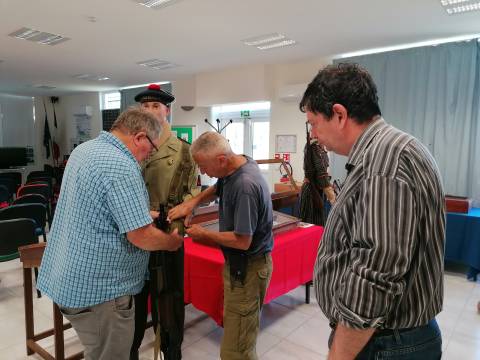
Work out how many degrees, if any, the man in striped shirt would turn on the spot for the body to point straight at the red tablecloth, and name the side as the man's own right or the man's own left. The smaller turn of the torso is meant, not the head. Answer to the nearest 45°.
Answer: approximately 45° to the man's own right

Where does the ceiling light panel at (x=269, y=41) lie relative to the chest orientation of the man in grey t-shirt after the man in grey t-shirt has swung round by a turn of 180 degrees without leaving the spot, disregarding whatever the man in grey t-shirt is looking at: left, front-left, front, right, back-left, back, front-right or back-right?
left

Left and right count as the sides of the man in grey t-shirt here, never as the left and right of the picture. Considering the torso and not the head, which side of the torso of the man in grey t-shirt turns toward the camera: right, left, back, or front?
left

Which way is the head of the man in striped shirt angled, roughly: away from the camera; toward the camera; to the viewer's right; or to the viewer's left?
to the viewer's left

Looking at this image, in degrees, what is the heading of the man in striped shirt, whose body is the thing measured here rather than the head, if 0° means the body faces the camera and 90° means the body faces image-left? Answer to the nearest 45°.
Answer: approximately 90°

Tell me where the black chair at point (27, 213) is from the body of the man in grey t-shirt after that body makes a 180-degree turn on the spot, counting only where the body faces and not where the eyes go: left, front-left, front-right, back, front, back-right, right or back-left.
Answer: back-left

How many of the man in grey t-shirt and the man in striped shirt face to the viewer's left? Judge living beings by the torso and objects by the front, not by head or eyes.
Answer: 2

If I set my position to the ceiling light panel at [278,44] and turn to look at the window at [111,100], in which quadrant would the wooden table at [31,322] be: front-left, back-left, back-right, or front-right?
back-left

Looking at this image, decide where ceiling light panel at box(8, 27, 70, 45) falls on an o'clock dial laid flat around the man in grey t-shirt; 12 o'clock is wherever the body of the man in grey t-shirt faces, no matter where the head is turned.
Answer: The ceiling light panel is roughly at 2 o'clock from the man in grey t-shirt.

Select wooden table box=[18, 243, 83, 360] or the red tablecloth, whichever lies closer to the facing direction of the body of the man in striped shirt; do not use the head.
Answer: the wooden table
